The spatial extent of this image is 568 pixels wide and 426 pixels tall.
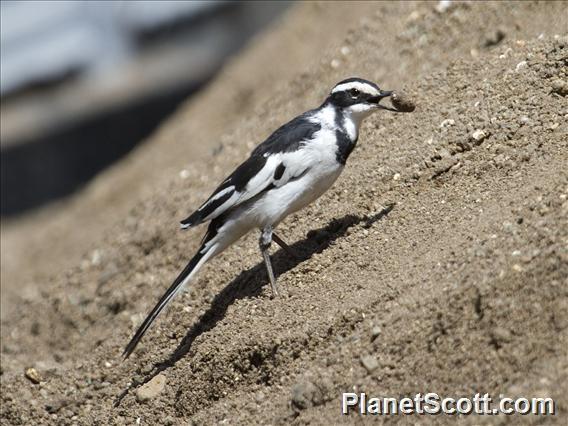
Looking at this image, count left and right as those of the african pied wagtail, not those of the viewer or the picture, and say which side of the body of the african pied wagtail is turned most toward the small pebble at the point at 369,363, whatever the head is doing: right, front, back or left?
right

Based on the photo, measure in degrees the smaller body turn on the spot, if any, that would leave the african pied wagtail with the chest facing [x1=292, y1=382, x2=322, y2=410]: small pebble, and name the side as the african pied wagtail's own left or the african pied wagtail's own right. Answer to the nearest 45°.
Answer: approximately 90° to the african pied wagtail's own right

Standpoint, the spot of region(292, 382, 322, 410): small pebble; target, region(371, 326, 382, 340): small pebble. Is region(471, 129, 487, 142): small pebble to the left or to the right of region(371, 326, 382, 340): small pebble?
left

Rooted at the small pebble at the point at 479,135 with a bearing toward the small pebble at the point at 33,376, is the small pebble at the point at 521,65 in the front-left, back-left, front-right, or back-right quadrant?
back-right

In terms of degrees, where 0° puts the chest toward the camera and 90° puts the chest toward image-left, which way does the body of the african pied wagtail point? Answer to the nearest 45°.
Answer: approximately 270°

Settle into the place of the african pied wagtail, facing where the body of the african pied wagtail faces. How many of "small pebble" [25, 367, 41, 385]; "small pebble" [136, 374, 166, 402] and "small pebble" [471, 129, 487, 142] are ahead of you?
1

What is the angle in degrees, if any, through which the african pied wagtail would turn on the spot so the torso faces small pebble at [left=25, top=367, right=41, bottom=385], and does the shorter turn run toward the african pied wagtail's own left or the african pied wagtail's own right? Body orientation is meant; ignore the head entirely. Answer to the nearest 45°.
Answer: approximately 180°

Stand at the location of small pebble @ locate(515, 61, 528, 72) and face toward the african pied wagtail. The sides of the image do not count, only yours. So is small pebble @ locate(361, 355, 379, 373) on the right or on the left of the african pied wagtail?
left

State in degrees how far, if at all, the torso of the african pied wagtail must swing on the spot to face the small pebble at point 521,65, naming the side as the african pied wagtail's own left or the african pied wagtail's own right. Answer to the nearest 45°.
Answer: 0° — it already faces it

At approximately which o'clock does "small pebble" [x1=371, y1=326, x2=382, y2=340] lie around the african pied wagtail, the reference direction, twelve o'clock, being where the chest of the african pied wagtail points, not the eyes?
The small pebble is roughly at 3 o'clock from the african pied wagtail.

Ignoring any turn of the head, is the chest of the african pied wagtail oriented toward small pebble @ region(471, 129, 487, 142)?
yes

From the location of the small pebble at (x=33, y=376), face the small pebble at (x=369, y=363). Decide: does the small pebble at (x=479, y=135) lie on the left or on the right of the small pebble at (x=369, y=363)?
left
